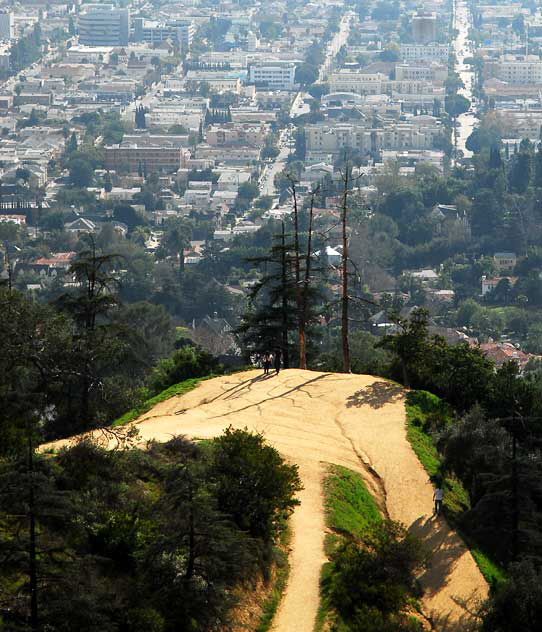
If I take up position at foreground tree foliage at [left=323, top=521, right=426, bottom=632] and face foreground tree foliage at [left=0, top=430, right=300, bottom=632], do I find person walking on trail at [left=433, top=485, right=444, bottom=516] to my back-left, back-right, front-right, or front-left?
back-right

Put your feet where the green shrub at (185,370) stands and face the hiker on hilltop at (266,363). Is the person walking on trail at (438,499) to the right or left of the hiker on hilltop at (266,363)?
right
